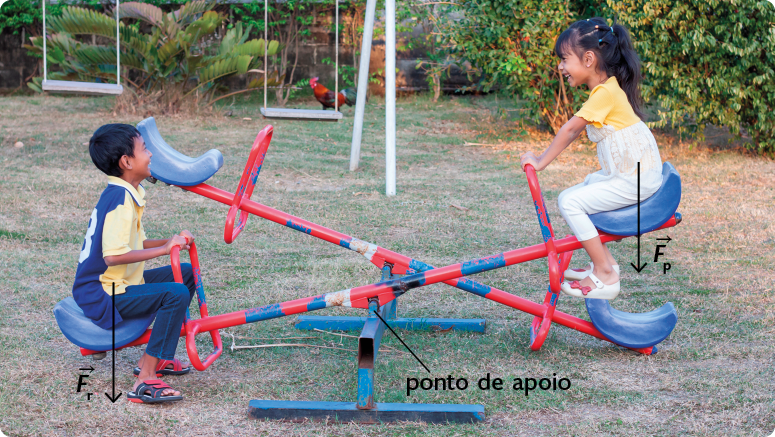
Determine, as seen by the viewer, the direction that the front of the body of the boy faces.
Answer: to the viewer's right

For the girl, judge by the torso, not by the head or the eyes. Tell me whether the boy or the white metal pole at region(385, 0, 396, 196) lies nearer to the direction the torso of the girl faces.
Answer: the boy

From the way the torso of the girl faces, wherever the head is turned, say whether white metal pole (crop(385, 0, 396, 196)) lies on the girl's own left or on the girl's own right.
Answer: on the girl's own right

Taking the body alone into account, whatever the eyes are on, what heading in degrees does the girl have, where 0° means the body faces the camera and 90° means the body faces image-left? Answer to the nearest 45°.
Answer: approximately 90°

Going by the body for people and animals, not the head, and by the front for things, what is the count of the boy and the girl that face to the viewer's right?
1

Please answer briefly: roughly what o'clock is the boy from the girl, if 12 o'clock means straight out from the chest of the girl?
The boy is roughly at 11 o'clock from the girl.

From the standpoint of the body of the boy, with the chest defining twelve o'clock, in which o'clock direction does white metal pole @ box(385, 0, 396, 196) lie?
The white metal pole is roughly at 10 o'clock from the boy.

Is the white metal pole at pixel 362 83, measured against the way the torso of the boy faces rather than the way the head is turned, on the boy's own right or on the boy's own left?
on the boy's own left

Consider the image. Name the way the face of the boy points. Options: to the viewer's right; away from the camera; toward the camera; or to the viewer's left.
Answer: to the viewer's right

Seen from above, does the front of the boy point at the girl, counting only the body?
yes
